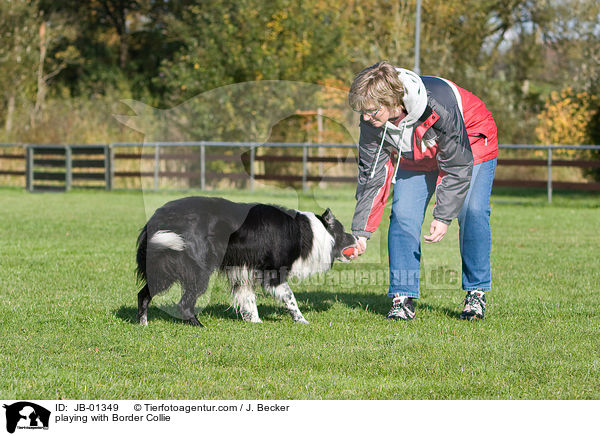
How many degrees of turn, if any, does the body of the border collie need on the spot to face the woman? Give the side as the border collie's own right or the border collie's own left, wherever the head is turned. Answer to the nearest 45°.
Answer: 0° — it already faces them

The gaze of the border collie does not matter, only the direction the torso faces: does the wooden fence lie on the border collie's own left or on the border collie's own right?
on the border collie's own left

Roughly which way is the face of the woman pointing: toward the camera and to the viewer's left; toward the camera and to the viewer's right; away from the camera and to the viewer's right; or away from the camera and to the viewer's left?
toward the camera and to the viewer's left

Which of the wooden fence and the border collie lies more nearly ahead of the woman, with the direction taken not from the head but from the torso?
the border collie

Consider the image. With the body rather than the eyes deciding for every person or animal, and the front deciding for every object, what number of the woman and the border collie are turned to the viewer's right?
1

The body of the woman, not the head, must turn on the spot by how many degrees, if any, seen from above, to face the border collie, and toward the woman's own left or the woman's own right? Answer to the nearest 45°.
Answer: approximately 45° to the woman's own right

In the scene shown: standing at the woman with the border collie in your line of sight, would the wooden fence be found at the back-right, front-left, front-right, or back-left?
front-right

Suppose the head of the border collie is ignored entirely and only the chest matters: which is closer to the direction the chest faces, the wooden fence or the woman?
the woman

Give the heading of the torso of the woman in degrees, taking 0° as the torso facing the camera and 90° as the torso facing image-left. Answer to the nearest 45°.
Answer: approximately 45°

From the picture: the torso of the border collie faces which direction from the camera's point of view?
to the viewer's right
